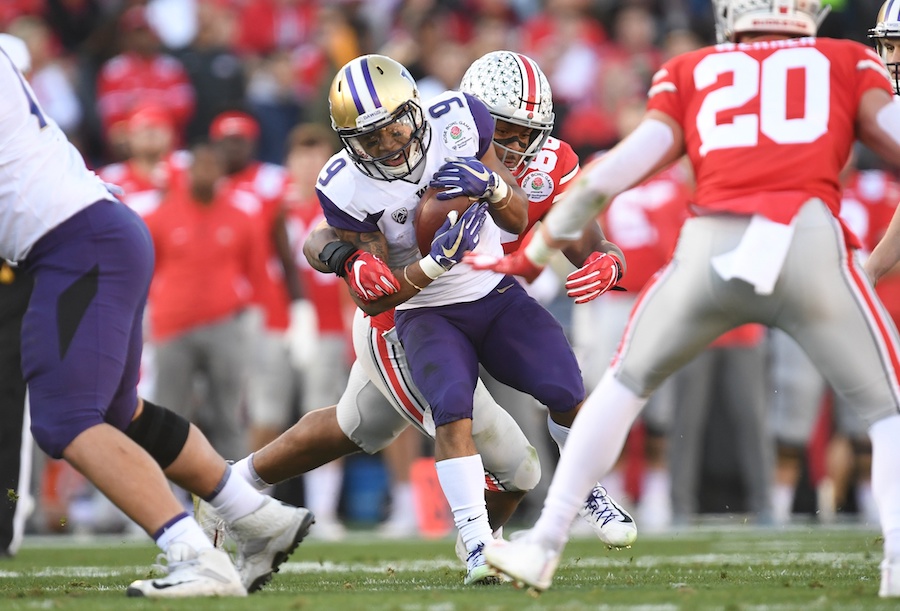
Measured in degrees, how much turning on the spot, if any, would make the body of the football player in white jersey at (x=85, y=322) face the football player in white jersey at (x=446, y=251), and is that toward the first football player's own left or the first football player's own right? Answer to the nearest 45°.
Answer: approximately 135° to the first football player's own right

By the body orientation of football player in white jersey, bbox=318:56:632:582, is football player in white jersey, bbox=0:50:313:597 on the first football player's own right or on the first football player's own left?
on the first football player's own right

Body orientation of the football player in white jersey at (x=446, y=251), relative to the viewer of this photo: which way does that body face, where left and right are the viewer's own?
facing the viewer
